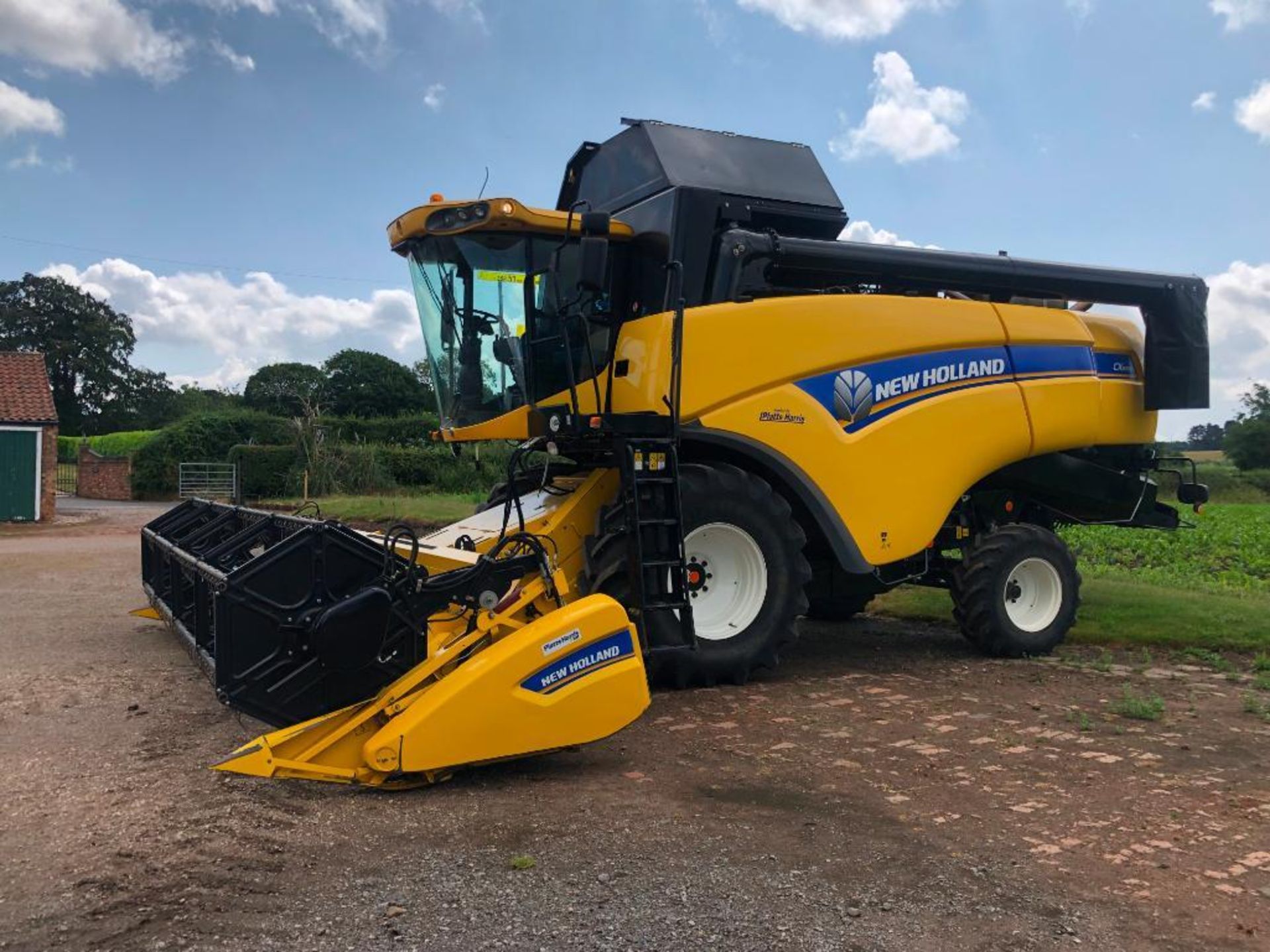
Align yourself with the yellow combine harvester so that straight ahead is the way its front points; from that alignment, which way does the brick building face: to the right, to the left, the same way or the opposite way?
to the left

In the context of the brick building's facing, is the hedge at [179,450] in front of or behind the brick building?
behind

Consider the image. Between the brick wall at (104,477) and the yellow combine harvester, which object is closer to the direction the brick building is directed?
the yellow combine harvester

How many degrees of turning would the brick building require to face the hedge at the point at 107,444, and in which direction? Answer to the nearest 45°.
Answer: approximately 180°

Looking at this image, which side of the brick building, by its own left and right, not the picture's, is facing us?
front

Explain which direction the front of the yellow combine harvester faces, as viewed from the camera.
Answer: facing the viewer and to the left of the viewer

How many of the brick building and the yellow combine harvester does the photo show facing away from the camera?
0

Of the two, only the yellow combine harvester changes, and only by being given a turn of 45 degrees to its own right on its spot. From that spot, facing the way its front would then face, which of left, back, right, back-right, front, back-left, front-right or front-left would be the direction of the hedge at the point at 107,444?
front-right

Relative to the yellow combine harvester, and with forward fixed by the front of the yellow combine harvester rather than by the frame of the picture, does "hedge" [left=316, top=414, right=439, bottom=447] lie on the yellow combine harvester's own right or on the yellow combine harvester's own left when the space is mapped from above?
on the yellow combine harvester's own right

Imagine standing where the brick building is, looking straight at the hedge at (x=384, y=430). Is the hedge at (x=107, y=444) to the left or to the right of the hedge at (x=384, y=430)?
left

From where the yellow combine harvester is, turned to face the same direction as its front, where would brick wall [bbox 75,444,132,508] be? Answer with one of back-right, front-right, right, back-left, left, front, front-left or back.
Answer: right
